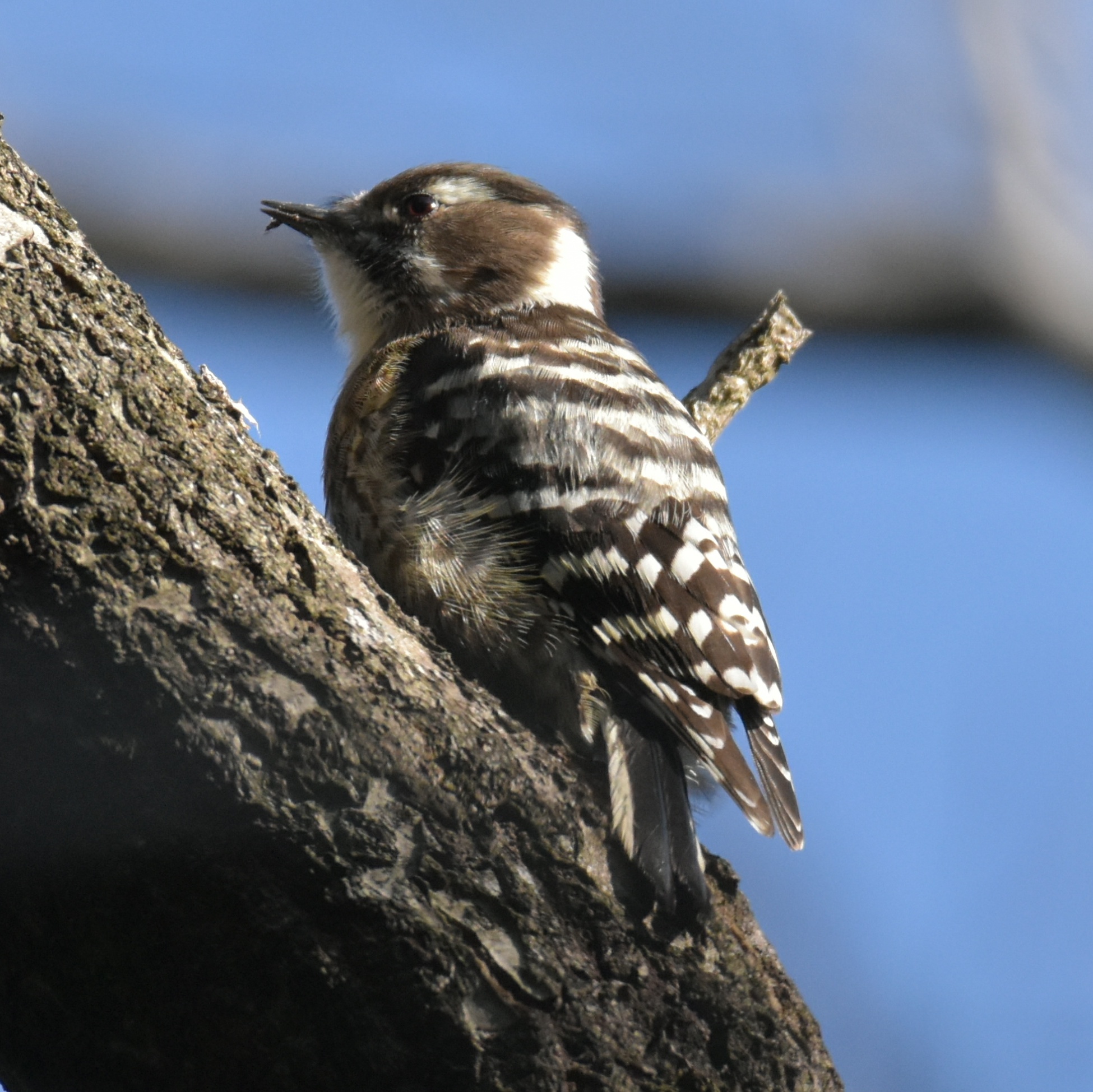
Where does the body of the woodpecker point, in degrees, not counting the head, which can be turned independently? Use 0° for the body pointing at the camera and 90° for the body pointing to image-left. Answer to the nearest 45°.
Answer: approximately 90°
